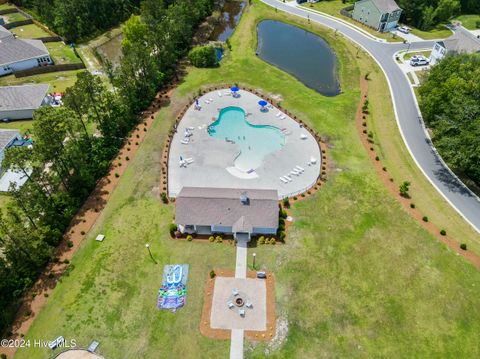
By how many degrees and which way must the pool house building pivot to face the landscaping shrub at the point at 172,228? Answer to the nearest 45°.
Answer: approximately 90° to its right

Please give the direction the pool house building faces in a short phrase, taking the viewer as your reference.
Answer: facing the viewer
